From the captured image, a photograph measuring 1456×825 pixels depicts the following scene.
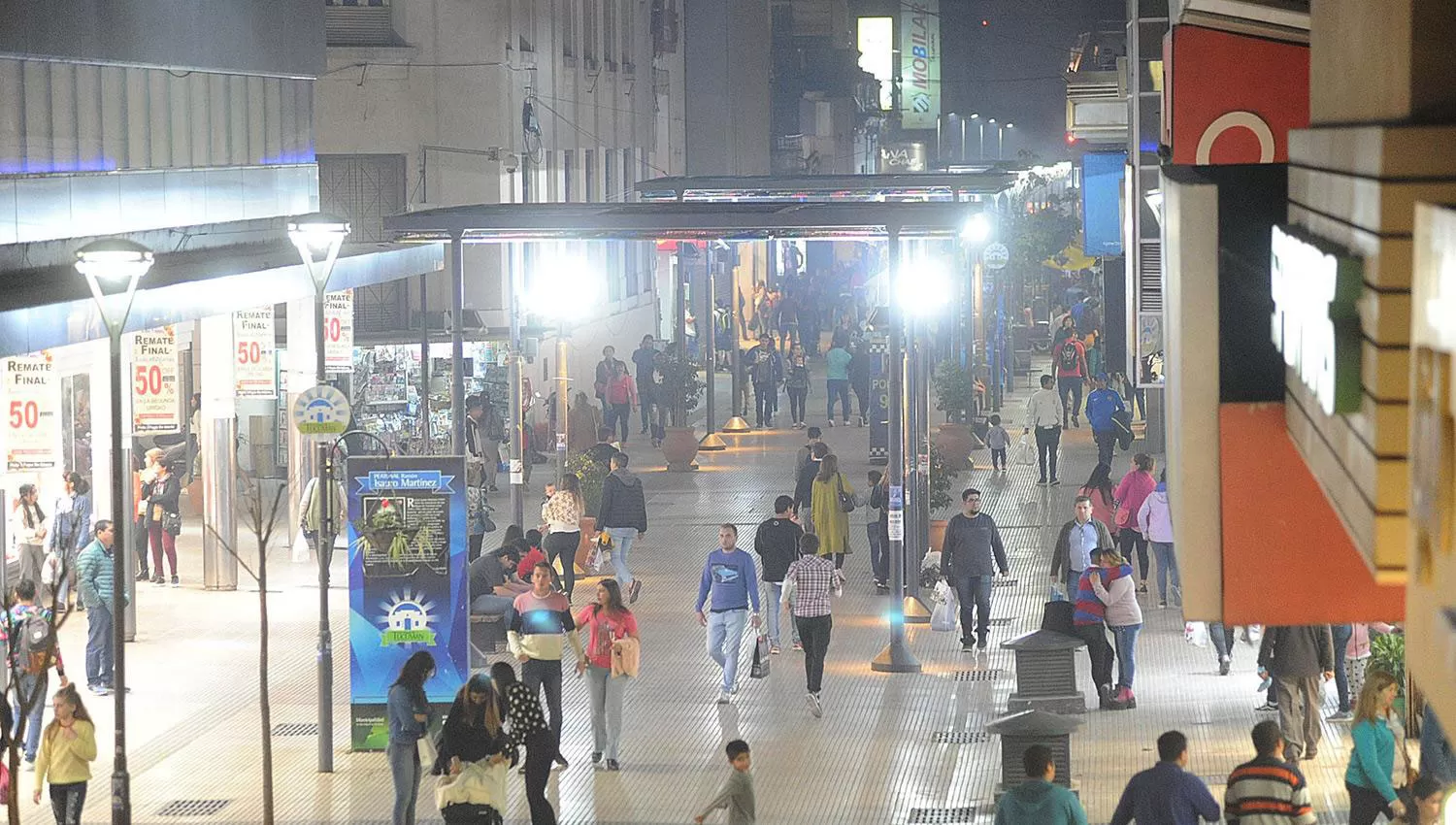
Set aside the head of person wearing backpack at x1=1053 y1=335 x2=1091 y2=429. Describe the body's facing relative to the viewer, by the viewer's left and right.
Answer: facing away from the viewer

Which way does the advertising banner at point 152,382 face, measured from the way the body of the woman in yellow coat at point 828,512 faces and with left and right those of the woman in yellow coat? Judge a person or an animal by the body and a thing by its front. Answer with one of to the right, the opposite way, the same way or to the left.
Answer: the opposite way

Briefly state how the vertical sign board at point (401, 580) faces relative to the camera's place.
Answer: facing the viewer

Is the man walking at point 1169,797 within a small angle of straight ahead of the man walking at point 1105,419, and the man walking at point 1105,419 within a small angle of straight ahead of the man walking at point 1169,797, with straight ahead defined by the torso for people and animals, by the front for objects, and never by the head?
yes

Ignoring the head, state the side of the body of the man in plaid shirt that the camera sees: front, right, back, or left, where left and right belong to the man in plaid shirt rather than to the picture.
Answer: back

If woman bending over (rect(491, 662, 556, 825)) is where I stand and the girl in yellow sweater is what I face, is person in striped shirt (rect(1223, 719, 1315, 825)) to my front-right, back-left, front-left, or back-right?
back-left

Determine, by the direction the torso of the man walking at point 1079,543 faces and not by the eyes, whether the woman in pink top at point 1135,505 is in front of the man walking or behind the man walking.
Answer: behind

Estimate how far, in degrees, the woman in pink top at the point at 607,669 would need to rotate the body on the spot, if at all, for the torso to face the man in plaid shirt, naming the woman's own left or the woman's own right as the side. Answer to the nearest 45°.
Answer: approximately 135° to the woman's own left

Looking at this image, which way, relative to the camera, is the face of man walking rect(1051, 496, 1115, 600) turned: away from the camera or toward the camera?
toward the camera

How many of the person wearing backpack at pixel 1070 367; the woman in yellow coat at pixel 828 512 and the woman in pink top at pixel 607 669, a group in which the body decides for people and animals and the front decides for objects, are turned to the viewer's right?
0

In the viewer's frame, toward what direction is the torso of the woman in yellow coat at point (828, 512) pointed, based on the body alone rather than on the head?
away from the camera

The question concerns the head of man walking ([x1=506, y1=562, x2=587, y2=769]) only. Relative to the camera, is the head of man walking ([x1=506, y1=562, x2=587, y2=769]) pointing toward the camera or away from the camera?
toward the camera

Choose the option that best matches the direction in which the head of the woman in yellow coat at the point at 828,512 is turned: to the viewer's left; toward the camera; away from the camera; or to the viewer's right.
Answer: away from the camera

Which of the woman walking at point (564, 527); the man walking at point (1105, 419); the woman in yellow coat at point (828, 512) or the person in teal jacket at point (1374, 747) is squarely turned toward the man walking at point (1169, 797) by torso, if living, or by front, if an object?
the man walking at point (1105, 419)

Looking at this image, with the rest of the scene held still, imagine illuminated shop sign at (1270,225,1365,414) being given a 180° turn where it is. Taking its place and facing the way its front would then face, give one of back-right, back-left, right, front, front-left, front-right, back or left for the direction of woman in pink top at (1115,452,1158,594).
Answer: front-left

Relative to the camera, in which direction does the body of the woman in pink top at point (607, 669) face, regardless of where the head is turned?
toward the camera
